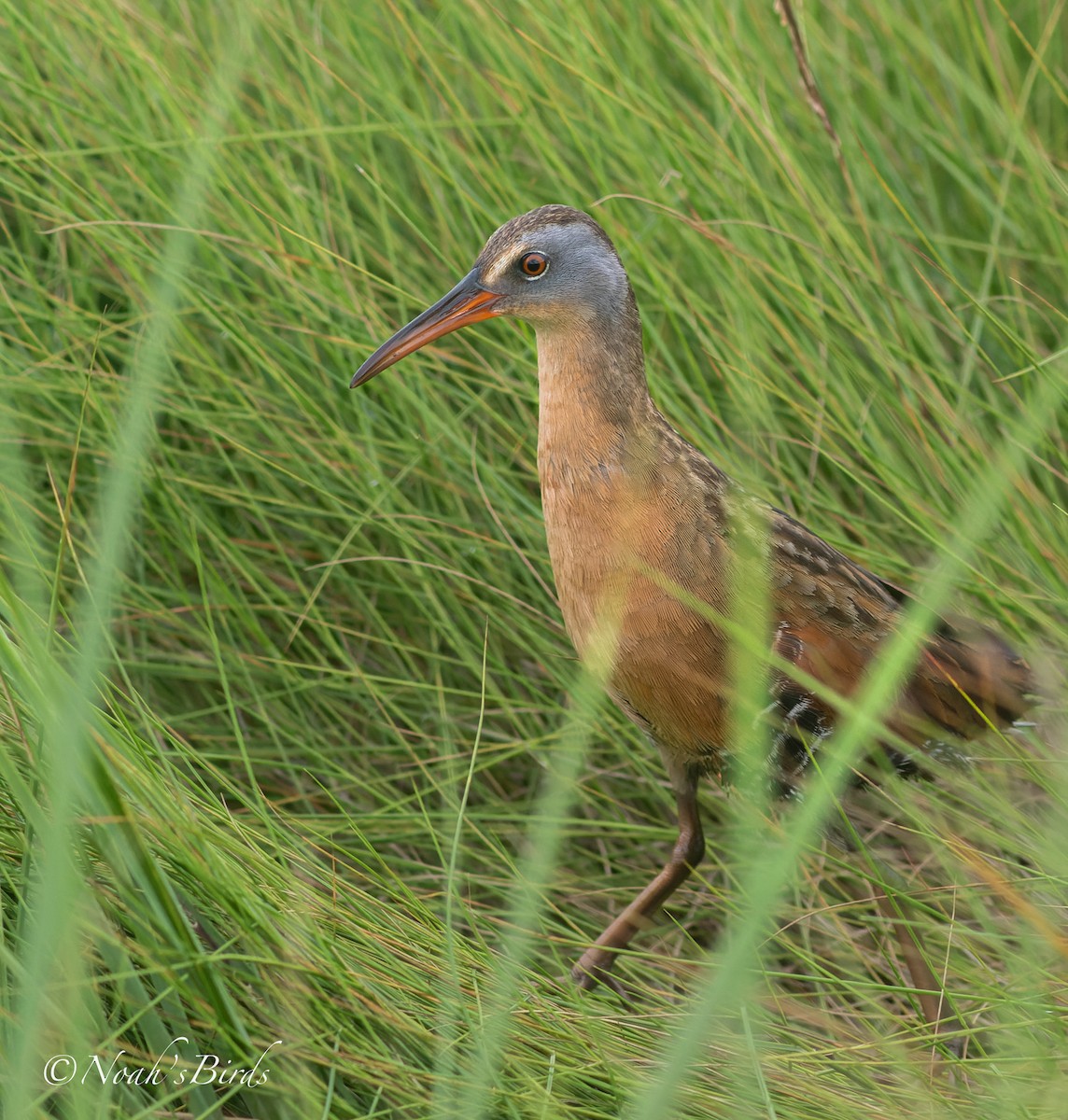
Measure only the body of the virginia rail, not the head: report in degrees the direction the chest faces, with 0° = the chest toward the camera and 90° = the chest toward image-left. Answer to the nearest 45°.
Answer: approximately 90°
